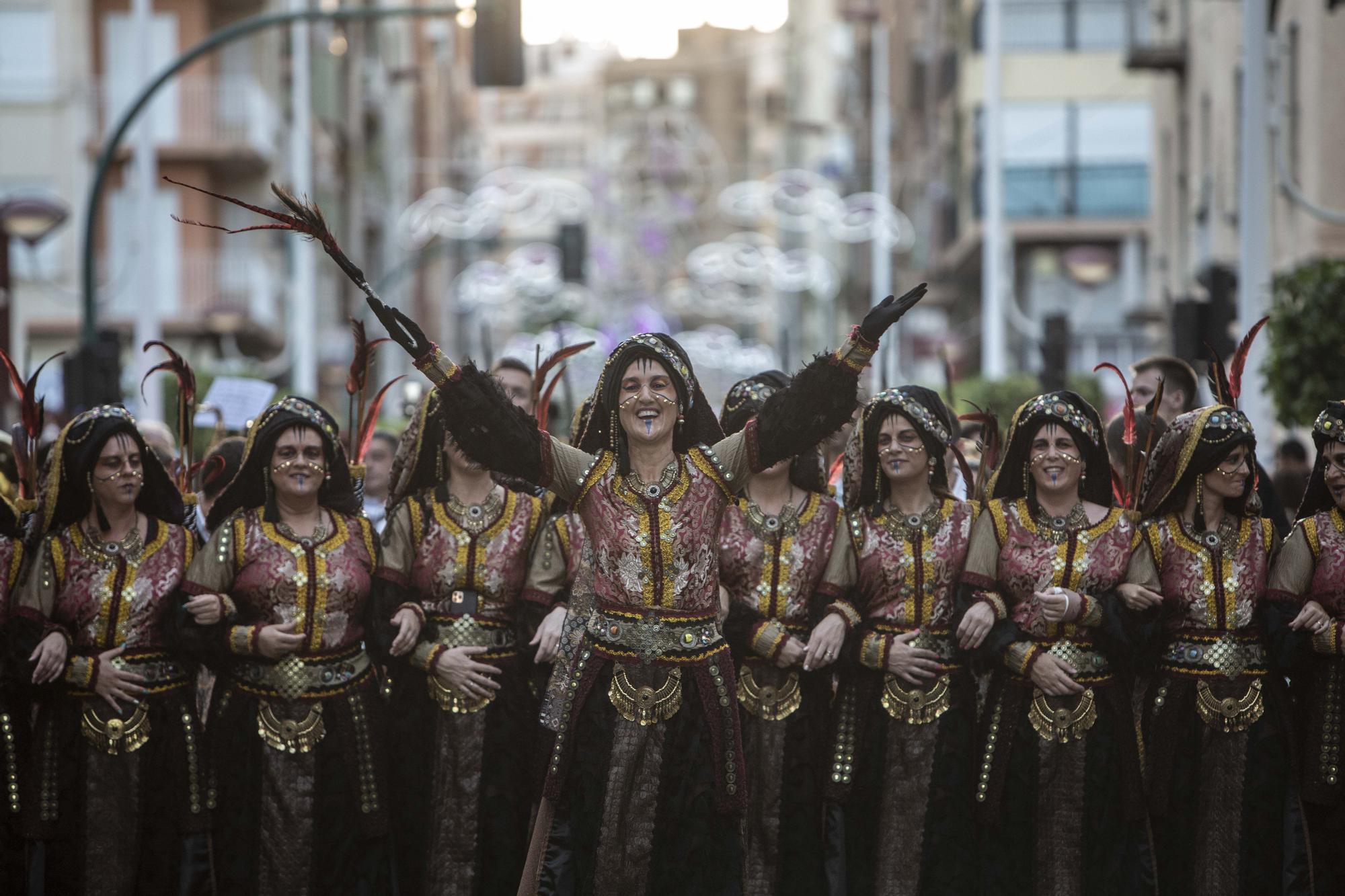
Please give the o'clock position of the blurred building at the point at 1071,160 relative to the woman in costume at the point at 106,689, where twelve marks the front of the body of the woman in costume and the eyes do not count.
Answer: The blurred building is roughly at 7 o'clock from the woman in costume.

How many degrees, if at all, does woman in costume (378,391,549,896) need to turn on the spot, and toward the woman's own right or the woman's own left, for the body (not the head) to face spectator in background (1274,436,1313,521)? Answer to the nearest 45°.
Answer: approximately 135° to the woman's own left

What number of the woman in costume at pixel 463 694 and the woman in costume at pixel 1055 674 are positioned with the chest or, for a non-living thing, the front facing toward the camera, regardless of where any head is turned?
2

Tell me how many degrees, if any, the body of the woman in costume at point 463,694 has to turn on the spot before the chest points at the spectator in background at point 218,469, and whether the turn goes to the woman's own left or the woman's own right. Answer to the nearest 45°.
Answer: approximately 135° to the woman's own right

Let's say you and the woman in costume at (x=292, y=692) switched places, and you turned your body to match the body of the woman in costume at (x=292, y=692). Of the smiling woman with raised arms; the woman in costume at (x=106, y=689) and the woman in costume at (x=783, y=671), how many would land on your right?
1

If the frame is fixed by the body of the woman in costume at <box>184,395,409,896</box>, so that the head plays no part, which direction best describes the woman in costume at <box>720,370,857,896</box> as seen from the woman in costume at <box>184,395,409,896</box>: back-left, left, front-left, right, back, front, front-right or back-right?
left

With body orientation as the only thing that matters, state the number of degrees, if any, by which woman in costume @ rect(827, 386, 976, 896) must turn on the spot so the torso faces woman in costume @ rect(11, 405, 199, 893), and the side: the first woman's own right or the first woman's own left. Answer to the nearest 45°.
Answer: approximately 90° to the first woman's own right
